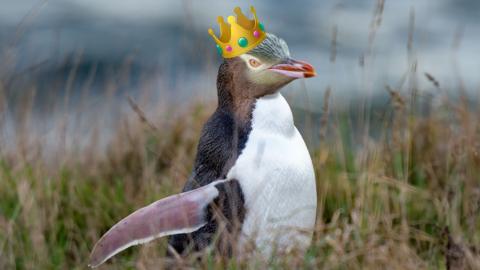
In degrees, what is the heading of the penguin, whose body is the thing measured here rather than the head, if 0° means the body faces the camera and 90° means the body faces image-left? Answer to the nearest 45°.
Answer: approximately 315°
